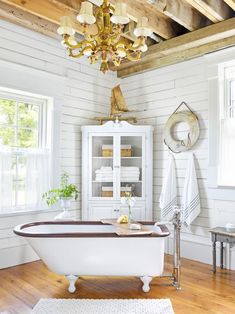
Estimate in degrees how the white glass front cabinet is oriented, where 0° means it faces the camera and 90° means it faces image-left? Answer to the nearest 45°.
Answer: approximately 0°

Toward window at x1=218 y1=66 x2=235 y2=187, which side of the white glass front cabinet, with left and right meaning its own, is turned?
left

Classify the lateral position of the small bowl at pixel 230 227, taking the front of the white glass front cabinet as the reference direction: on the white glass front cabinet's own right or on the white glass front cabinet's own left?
on the white glass front cabinet's own left

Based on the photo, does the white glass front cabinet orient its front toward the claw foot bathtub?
yes

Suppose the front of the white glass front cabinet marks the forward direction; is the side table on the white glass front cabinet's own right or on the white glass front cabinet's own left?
on the white glass front cabinet's own left

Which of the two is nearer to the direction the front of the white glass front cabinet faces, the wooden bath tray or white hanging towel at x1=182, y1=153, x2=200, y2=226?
the wooden bath tray

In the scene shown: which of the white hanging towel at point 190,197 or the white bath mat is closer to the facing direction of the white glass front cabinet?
the white bath mat

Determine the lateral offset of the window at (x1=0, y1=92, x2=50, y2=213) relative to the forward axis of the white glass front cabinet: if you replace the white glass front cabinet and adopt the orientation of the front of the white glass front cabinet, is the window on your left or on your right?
on your right

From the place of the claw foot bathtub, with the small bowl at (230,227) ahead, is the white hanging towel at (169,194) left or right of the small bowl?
left

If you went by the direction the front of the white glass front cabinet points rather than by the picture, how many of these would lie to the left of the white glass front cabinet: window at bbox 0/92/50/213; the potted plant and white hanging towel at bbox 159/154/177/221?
1
